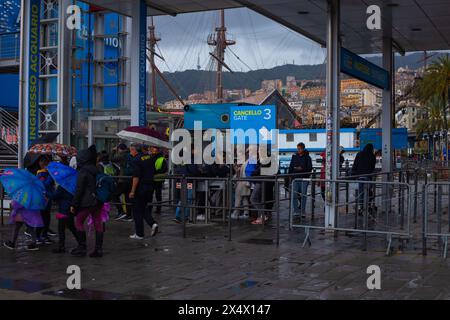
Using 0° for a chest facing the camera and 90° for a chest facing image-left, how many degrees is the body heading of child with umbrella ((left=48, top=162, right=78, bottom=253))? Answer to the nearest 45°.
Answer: approximately 90°

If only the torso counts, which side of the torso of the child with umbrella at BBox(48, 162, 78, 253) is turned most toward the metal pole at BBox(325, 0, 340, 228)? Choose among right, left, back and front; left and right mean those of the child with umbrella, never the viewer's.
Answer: back

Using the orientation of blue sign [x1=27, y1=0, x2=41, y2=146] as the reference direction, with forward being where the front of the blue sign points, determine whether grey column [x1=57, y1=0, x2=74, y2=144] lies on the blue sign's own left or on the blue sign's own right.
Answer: on the blue sign's own left

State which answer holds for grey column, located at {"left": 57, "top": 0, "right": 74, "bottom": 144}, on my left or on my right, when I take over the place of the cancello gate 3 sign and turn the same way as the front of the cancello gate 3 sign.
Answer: on my right

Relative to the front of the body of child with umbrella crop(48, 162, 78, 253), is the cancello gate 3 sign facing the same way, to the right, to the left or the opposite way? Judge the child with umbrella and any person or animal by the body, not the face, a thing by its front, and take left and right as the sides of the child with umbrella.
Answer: to the left

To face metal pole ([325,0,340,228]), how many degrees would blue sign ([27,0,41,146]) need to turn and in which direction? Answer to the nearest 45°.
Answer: approximately 45° to its left
